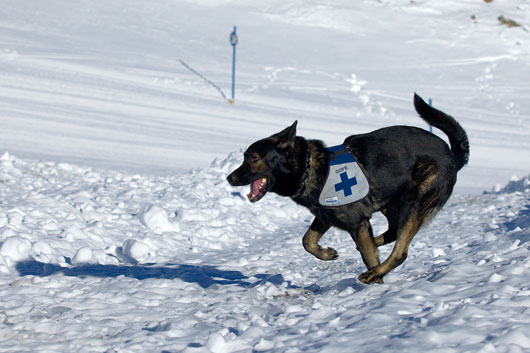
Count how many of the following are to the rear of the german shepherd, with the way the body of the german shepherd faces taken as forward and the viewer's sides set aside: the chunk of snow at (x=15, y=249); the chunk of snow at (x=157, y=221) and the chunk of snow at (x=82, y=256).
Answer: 0

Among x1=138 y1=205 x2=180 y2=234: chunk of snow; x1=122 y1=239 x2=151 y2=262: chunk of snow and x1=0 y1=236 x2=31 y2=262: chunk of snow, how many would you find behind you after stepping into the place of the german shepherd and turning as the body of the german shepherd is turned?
0

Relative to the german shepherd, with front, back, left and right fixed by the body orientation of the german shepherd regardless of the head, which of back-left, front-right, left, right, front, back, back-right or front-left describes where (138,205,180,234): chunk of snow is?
front-right

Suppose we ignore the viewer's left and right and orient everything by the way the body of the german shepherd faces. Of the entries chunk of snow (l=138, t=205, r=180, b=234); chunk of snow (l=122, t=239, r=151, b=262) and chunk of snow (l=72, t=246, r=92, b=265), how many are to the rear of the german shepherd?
0

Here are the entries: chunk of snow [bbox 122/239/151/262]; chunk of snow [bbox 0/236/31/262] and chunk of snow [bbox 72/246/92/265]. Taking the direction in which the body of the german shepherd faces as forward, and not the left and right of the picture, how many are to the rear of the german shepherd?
0

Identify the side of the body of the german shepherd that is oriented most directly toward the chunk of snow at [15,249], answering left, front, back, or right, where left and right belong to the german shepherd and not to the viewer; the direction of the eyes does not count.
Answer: front

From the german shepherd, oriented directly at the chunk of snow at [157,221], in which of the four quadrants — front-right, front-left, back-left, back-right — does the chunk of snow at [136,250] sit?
front-left

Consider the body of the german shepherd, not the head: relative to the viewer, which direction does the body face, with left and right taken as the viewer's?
facing to the left of the viewer

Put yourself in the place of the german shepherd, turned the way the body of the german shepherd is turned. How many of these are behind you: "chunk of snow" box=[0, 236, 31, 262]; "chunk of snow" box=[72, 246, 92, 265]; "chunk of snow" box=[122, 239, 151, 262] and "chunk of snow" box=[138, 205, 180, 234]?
0

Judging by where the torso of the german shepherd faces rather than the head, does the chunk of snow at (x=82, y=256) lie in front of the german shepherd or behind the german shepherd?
in front
